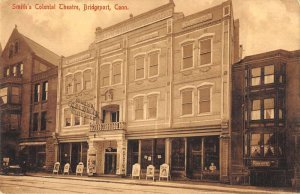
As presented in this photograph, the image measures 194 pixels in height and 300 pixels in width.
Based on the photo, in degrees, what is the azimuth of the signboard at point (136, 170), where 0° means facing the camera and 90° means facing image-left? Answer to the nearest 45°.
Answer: approximately 45°

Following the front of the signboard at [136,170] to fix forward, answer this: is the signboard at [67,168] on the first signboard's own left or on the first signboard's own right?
on the first signboard's own right

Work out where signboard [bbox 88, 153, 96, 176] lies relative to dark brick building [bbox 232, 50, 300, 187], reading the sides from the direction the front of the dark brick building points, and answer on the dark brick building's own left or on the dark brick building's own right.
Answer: on the dark brick building's own right

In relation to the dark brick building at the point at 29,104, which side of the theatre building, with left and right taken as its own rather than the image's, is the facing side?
right

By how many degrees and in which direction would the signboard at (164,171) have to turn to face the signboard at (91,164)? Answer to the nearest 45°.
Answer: approximately 90° to its right

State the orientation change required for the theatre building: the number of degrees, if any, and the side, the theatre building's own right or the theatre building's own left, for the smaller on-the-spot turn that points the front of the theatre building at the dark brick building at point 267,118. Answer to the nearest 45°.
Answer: approximately 90° to the theatre building's own left

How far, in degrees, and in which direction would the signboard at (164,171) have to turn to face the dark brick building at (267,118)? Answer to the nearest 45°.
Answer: approximately 90° to its left

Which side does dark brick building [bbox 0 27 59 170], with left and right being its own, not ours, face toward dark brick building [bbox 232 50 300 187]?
left

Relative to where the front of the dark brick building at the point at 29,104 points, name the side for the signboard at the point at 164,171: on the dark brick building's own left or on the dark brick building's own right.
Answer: on the dark brick building's own left
